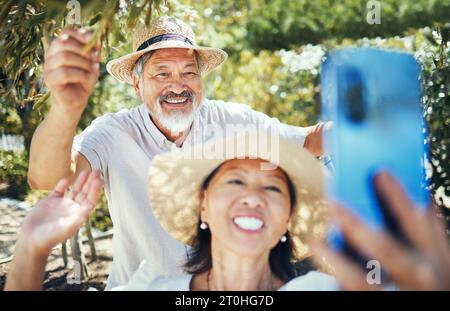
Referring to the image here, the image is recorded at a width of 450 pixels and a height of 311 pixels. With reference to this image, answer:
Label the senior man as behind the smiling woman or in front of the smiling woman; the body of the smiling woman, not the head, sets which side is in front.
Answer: behind

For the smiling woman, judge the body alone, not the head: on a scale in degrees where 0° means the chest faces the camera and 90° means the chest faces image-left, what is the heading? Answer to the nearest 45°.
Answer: approximately 0°
